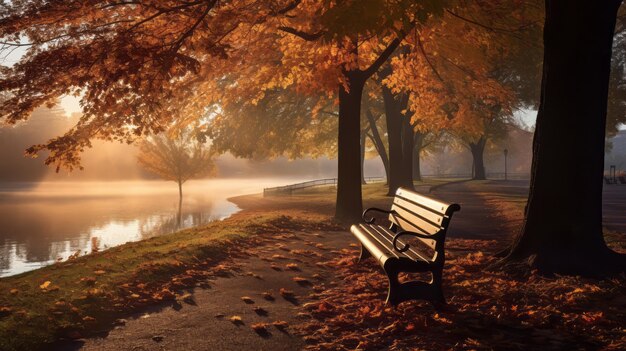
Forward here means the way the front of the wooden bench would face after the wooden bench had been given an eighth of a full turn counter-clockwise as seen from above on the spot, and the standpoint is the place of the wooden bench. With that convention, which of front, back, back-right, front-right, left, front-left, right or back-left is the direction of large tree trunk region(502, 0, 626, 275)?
back-left

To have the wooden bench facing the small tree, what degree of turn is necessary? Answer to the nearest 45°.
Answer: approximately 90° to its right

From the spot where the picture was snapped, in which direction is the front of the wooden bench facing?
facing the viewer and to the left of the viewer
